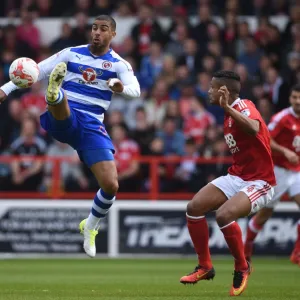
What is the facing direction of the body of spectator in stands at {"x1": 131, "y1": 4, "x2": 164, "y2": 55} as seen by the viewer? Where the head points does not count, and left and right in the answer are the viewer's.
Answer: facing the viewer

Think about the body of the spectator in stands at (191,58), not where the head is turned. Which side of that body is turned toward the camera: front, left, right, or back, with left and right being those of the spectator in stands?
front

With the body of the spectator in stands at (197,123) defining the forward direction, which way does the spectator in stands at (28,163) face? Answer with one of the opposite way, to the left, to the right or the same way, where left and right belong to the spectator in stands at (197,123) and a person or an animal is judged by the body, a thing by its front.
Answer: the same way

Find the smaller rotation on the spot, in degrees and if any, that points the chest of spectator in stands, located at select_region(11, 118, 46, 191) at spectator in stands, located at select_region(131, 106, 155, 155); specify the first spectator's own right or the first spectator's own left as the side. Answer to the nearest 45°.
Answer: approximately 90° to the first spectator's own left

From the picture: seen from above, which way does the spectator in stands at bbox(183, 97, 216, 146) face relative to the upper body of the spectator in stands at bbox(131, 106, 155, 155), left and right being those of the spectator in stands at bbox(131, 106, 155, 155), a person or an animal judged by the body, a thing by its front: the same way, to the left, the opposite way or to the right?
the same way

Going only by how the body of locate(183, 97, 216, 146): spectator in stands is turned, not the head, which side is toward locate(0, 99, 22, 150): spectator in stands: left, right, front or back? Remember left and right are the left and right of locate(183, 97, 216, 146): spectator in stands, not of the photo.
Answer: right

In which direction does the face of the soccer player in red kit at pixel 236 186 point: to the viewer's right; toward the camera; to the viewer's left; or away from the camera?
to the viewer's left

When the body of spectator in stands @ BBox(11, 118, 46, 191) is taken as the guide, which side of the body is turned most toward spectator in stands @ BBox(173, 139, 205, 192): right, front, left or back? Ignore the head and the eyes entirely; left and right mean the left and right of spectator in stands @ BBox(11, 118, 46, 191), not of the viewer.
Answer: left

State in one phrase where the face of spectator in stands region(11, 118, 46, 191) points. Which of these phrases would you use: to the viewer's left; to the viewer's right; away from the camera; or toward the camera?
toward the camera

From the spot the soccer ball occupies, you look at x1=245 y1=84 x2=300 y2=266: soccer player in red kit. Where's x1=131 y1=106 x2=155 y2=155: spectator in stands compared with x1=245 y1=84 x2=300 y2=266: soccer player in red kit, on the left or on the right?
left

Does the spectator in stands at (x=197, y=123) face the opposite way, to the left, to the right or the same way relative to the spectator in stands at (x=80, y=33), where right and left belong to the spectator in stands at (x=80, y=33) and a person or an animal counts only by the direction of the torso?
the same way

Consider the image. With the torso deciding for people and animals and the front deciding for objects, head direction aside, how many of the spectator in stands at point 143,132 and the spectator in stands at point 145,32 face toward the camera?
2

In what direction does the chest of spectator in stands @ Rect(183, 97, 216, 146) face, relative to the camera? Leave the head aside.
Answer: toward the camera

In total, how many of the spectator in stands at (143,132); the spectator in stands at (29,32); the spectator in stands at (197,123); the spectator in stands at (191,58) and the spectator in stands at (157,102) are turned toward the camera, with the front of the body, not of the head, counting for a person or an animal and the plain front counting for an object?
5

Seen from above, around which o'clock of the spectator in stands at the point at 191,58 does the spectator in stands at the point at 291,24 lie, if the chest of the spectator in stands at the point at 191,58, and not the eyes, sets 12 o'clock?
the spectator in stands at the point at 291,24 is roughly at 9 o'clock from the spectator in stands at the point at 191,58.

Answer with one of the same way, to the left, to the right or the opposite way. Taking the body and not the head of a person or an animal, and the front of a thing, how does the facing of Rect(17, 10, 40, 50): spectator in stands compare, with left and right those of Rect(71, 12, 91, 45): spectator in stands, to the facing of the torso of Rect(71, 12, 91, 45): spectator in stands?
the same way

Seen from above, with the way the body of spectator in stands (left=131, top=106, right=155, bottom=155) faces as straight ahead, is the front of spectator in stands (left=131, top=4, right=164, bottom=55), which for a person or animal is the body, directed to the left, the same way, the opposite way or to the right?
the same way

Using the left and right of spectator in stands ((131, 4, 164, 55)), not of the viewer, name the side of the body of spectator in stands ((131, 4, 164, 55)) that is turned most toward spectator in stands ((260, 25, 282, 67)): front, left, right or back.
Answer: left
